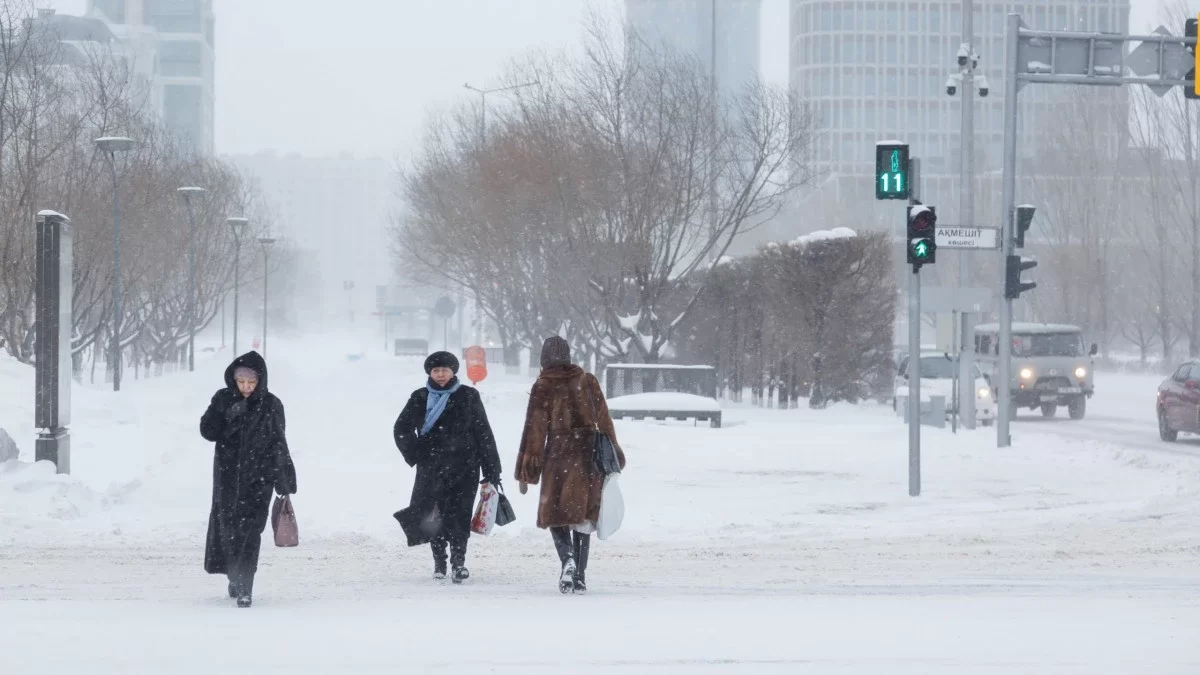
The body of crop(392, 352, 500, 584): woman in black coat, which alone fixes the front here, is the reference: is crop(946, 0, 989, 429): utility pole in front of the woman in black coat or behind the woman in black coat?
behind

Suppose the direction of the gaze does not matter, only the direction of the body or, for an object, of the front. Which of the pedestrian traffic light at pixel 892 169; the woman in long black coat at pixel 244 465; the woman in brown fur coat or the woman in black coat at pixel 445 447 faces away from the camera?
the woman in brown fur coat

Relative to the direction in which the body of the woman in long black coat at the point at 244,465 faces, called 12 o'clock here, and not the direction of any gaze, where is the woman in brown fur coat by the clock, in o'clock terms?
The woman in brown fur coat is roughly at 9 o'clock from the woman in long black coat.

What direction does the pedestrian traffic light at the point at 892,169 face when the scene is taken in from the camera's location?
facing the viewer

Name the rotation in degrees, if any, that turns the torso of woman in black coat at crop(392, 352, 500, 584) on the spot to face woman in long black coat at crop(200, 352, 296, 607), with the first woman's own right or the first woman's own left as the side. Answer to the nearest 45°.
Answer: approximately 45° to the first woman's own right

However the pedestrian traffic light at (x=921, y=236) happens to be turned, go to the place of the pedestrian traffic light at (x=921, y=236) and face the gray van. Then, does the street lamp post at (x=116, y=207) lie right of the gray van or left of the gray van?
left

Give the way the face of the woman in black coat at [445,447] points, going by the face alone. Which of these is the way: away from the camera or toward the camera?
toward the camera

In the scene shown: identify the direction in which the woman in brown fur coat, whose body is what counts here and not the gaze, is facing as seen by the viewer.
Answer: away from the camera

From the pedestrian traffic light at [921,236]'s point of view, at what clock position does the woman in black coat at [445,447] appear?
The woman in black coat is roughly at 1 o'clock from the pedestrian traffic light.

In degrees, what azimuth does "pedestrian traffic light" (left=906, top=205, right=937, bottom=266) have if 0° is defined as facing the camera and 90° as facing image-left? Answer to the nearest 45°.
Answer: approximately 0°

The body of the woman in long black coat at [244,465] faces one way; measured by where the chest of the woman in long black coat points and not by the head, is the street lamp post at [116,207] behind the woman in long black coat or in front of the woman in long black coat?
behind

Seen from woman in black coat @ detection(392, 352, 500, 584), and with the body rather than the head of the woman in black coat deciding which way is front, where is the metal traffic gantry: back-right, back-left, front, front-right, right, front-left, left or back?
back-left

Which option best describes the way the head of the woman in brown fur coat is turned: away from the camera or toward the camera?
away from the camera

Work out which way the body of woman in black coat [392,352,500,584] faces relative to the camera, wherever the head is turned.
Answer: toward the camera

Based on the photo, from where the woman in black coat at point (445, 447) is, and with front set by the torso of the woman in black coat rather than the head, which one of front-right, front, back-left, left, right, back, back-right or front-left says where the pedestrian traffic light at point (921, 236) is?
back-left

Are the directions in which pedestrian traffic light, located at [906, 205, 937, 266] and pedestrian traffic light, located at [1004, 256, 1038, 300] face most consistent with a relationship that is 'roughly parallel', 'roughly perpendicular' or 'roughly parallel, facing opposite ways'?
roughly perpendicular

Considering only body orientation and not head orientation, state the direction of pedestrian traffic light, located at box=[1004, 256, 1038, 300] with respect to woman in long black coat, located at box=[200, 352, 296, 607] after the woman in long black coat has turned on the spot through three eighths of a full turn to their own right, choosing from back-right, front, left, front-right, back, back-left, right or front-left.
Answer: right
